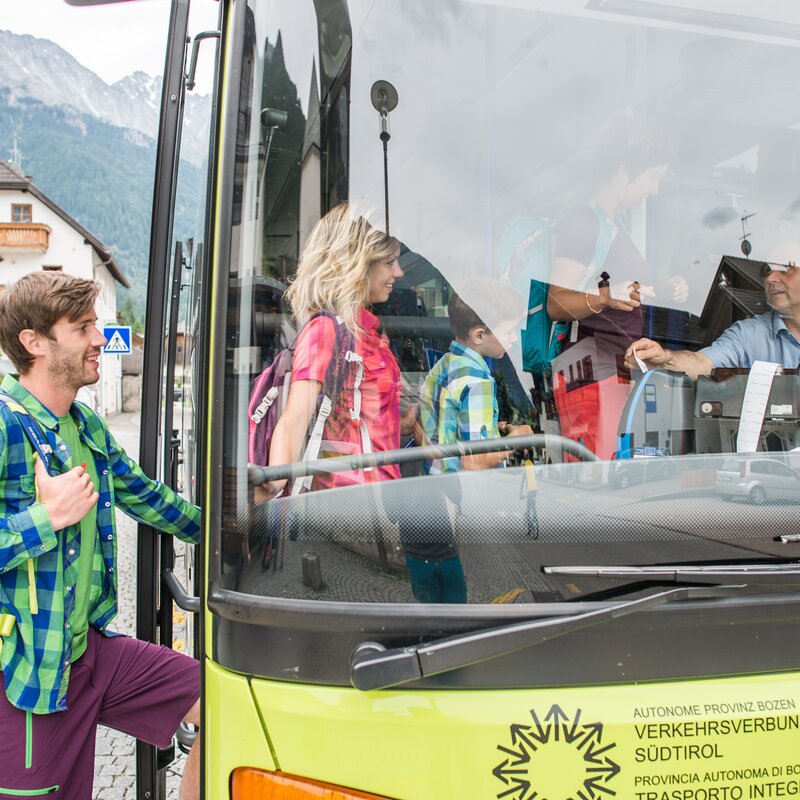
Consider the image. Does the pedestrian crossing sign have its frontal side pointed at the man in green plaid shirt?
yes

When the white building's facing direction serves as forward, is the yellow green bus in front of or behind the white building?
in front

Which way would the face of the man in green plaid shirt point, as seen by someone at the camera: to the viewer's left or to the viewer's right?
to the viewer's right

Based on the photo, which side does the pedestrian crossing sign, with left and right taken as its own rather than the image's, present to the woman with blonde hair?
front

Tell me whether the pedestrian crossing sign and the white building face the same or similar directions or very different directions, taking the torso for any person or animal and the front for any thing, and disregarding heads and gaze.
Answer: same or similar directions

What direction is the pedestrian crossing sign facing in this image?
toward the camera

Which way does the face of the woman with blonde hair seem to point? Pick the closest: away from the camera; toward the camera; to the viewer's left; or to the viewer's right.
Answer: to the viewer's right

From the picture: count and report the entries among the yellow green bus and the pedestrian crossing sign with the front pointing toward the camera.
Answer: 2

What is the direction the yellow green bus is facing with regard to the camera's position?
facing the viewer

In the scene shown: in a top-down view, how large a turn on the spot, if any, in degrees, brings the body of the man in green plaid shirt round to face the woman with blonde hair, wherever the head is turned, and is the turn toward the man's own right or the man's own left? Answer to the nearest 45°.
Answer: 0° — they already face them

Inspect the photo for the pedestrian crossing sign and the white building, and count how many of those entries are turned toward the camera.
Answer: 2

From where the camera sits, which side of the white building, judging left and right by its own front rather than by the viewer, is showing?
front
